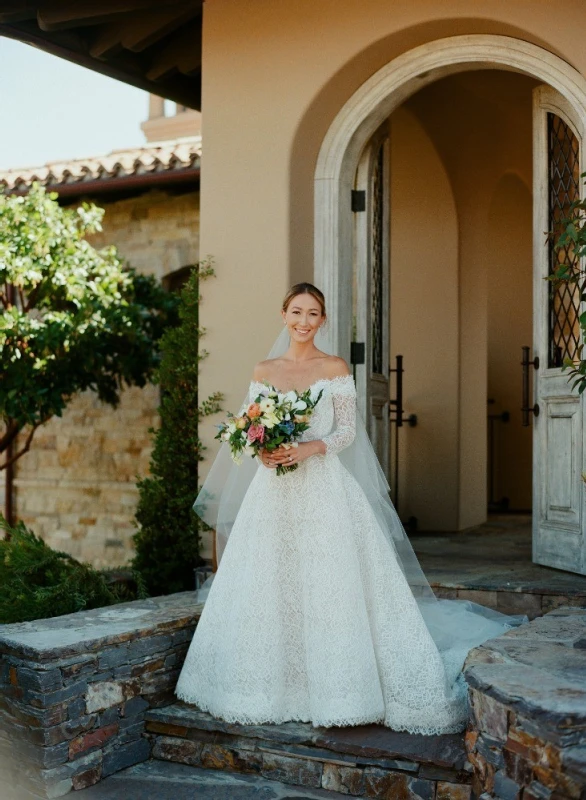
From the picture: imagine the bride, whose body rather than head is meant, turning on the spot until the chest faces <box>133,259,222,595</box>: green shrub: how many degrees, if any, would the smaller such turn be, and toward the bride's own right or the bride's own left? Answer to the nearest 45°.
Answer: approximately 135° to the bride's own right

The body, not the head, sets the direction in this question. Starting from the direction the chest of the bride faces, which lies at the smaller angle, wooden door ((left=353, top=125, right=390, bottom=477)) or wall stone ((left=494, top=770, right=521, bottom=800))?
the wall stone

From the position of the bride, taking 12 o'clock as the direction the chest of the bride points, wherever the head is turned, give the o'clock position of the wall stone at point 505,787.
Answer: The wall stone is roughly at 11 o'clock from the bride.

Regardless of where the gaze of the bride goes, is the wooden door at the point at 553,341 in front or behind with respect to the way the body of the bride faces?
behind

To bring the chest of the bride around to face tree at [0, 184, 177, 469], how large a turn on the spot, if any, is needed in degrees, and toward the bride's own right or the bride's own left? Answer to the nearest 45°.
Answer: approximately 135° to the bride's own right

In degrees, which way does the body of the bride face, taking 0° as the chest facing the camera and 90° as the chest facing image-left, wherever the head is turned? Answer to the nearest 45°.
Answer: approximately 0°

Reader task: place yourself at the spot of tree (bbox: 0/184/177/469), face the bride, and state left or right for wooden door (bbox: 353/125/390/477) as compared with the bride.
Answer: left

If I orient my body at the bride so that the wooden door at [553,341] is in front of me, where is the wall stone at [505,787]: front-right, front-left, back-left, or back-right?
back-right

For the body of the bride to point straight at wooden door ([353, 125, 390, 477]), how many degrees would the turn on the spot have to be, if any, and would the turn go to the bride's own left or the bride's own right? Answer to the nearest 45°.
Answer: approximately 180°
